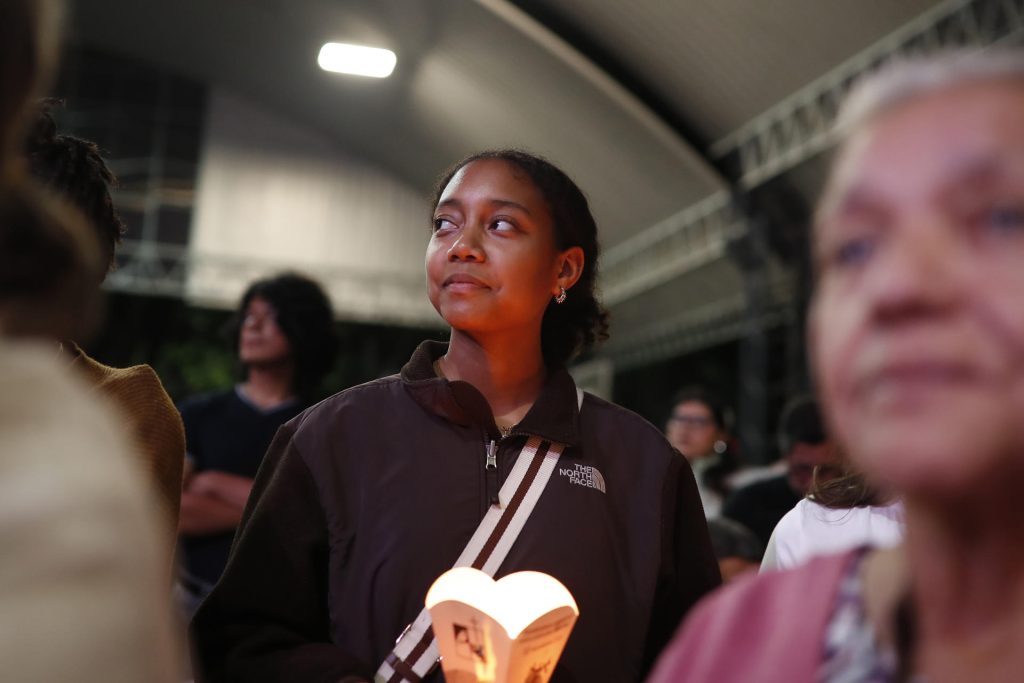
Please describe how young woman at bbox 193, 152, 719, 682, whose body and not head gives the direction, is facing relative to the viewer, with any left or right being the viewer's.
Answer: facing the viewer

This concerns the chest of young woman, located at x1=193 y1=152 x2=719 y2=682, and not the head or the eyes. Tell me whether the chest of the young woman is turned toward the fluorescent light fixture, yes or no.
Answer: no
